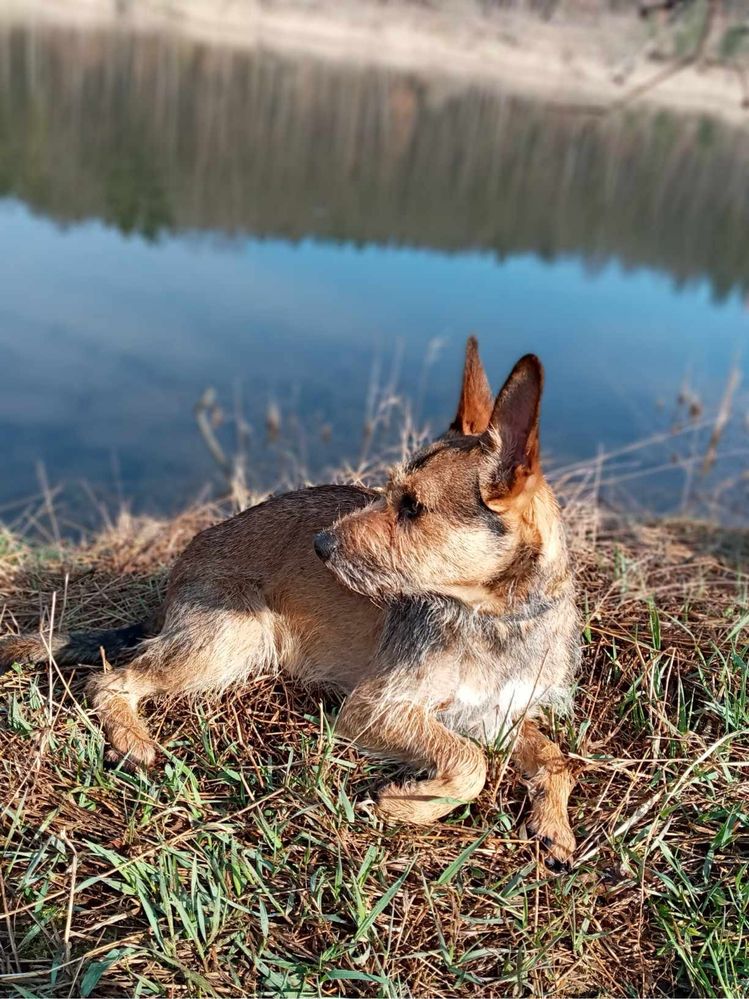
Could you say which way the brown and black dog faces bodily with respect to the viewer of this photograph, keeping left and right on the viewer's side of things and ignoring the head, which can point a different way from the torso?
facing the viewer and to the right of the viewer
